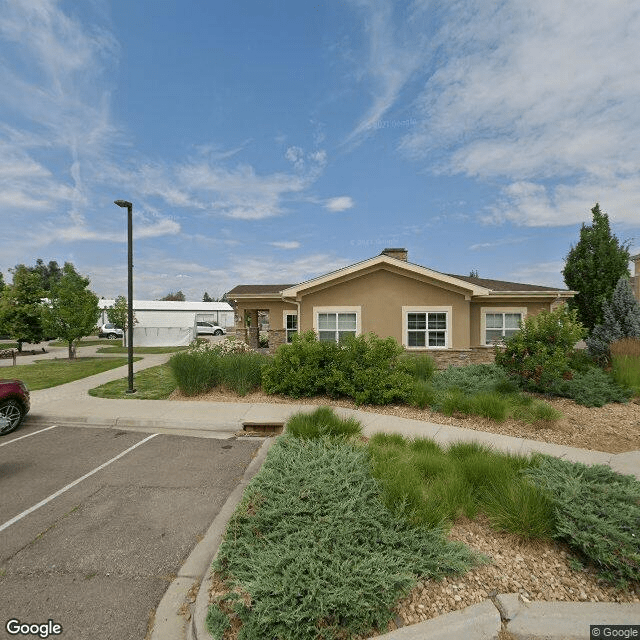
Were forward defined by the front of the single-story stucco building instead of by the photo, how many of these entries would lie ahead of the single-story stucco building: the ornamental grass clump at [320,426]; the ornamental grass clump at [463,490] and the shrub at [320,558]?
3

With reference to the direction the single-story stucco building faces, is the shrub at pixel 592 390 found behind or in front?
in front

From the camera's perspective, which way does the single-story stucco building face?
toward the camera

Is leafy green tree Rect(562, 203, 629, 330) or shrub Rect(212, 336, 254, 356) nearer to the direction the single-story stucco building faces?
the shrub

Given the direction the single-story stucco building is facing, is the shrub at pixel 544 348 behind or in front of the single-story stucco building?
in front

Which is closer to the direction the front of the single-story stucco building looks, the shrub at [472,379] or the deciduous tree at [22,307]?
the shrub

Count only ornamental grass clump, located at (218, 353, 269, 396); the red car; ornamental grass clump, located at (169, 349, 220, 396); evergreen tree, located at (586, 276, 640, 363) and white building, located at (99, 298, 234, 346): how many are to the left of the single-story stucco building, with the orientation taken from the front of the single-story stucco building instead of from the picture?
1

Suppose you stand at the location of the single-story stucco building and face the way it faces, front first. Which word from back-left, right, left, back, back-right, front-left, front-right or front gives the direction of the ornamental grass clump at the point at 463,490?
front

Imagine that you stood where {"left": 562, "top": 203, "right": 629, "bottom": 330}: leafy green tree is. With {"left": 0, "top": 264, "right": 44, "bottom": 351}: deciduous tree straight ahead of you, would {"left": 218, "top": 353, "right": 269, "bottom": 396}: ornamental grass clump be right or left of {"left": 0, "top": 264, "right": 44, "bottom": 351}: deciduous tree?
left

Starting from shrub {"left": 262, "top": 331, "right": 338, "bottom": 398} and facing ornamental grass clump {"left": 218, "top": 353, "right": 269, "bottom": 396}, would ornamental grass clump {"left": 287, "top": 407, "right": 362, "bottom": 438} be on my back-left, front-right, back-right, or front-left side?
back-left

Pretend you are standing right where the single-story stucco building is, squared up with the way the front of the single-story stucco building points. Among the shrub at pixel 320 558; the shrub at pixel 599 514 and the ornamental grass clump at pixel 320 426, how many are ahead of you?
3

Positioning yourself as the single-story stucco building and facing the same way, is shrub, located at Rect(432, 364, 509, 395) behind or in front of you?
in front

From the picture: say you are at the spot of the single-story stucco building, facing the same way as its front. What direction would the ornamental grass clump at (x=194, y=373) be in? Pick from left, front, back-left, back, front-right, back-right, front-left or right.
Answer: front-right

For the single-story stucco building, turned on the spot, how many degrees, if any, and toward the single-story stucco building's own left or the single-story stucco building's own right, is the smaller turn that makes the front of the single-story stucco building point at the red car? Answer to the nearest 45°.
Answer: approximately 45° to the single-story stucco building's own right

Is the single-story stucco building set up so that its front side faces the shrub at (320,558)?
yes

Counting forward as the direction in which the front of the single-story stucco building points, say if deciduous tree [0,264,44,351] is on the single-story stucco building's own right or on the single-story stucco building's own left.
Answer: on the single-story stucco building's own right
